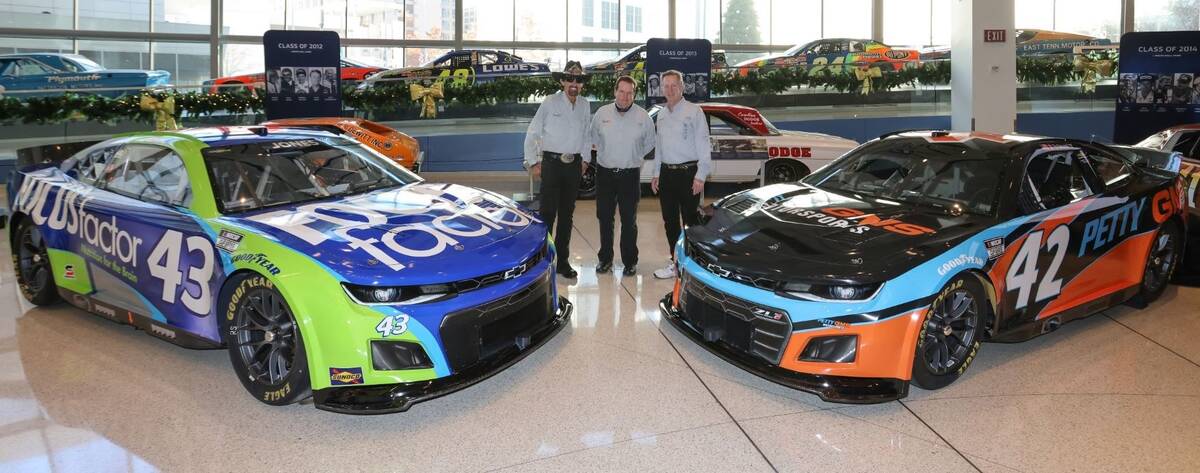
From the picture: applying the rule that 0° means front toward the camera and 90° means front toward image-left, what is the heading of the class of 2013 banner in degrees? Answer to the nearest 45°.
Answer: approximately 0°

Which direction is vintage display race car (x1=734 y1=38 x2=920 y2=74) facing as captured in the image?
to the viewer's left
